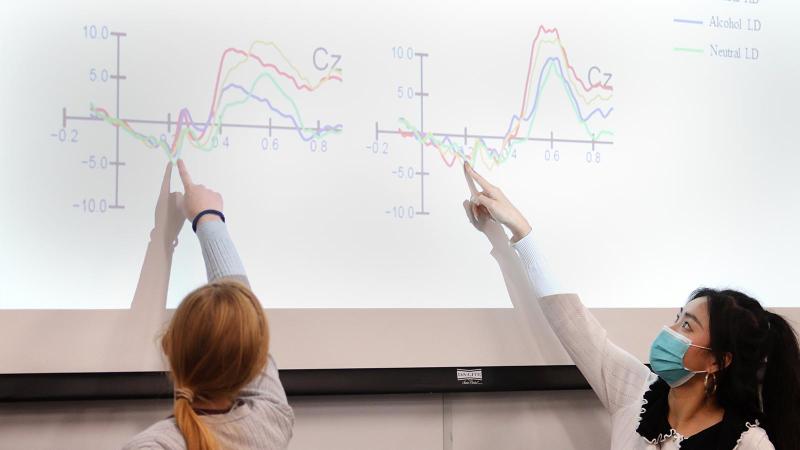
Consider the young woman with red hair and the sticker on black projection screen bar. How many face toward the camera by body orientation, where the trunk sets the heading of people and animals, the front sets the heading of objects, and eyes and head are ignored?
1

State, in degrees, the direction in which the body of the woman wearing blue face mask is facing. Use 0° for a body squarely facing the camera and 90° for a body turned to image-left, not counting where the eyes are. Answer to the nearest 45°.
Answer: approximately 45°

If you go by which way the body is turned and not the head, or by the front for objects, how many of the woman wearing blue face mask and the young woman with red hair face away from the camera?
1

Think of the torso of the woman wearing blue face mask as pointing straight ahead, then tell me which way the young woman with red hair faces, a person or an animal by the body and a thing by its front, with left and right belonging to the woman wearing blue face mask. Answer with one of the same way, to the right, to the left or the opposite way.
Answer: to the right

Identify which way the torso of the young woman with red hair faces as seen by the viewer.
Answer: away from the camera

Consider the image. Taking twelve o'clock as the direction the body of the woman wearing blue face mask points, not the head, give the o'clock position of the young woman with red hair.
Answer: The young woman with red hair is roughly at 12 o'clock from the woman wearing blue face mask.

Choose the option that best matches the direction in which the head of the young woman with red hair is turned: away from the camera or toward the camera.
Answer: away from the camera
